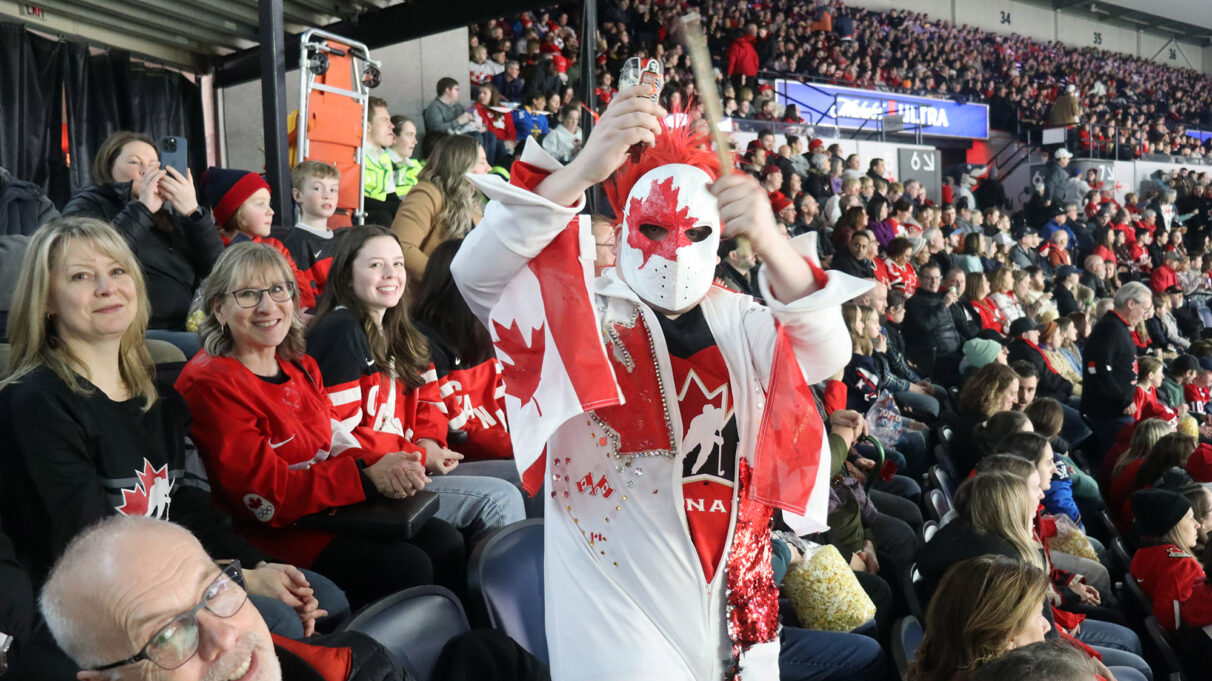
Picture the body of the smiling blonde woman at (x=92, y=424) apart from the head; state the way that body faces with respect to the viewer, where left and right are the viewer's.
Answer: facing the viewer and to the right of the viewer

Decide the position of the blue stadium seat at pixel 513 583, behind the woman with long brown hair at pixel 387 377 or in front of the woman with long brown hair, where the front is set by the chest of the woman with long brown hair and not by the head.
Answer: in front

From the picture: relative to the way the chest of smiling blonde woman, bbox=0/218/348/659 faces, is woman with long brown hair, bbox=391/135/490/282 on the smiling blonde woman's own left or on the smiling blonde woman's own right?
on the smiling blonde woman's own left

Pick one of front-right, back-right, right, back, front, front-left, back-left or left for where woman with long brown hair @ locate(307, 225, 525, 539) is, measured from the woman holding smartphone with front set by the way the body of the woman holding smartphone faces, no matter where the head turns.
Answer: front

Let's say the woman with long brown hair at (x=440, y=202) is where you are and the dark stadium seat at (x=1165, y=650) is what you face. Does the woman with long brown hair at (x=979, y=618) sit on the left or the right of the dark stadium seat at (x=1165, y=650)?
right
